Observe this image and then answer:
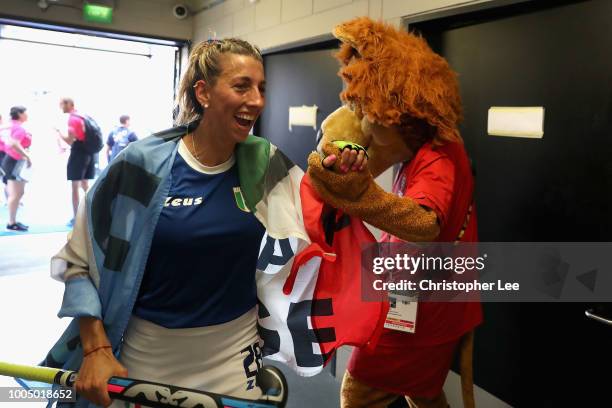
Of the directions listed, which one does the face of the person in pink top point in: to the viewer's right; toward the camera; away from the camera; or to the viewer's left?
to the viewer's right

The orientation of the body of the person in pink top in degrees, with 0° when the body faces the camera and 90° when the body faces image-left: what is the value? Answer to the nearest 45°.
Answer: approximately 270°

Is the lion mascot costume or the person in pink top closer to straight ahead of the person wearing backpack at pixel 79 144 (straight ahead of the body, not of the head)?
the person in pink top

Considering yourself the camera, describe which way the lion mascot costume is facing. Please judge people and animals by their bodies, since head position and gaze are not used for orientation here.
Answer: facing to the left of the viewer

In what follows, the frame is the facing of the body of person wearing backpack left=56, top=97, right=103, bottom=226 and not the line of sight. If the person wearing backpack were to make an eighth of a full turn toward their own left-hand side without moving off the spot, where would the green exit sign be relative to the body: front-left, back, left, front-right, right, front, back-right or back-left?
front-left

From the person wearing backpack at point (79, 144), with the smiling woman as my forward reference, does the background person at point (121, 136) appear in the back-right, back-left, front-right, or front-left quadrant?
back-left

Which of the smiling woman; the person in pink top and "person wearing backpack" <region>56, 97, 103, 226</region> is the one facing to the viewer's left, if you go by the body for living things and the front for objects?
the person wearing backpack

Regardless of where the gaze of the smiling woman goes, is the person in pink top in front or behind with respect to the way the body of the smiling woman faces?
behind

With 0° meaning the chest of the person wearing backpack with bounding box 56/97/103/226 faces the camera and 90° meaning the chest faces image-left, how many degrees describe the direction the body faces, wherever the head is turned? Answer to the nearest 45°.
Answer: approximately 90°
